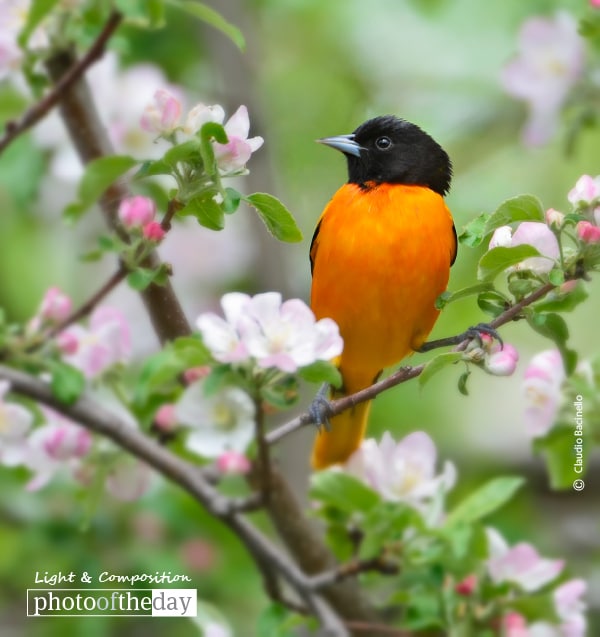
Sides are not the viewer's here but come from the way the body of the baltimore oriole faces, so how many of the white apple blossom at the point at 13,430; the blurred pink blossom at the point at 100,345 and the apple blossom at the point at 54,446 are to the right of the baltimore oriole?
3

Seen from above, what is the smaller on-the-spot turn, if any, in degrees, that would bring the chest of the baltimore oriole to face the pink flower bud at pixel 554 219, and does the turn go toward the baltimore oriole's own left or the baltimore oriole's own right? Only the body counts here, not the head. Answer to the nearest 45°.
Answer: approximately 45° to the baltimore oriole's own left

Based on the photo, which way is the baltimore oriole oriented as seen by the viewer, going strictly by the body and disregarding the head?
toward the camera

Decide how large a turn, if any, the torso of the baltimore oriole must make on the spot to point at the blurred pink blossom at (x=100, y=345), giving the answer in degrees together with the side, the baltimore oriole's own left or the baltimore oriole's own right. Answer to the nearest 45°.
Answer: approximately 90° to the baltimore oriole's own right

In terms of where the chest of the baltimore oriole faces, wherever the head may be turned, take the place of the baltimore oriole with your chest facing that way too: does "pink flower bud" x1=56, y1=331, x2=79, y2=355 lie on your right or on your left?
on your right

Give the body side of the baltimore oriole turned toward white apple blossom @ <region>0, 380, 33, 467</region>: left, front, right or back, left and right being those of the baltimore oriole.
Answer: right
